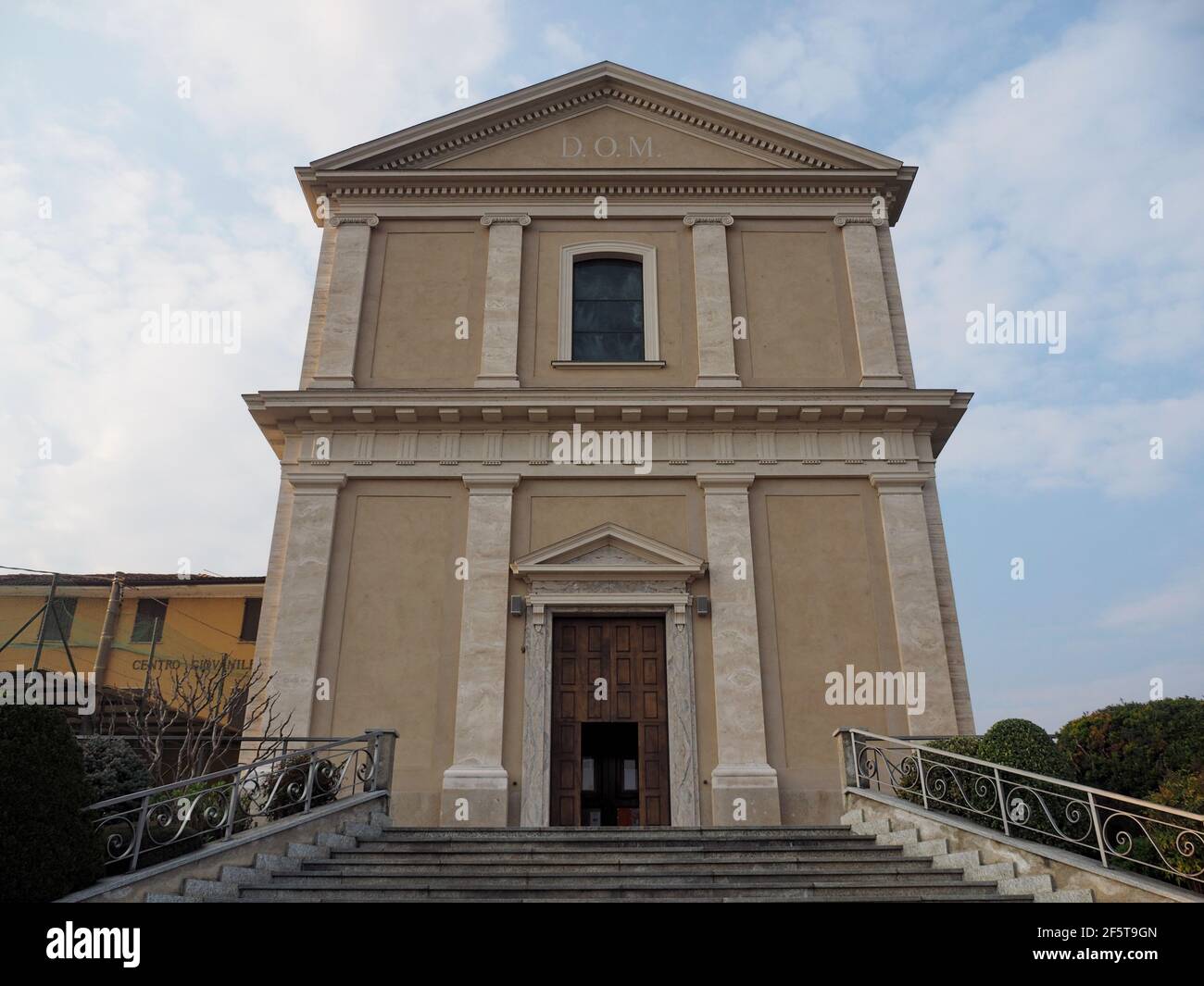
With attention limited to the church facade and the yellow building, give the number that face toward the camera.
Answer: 2

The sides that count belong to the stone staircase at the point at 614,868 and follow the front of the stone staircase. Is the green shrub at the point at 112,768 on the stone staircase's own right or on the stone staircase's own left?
on the stone staircase's own right

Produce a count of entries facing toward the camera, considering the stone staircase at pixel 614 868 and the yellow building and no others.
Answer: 2

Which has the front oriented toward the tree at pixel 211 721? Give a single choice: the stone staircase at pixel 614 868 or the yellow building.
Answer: the yellow building

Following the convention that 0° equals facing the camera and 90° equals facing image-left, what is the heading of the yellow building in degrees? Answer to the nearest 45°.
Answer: approximately 0°

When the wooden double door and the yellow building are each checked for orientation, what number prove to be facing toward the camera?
2
